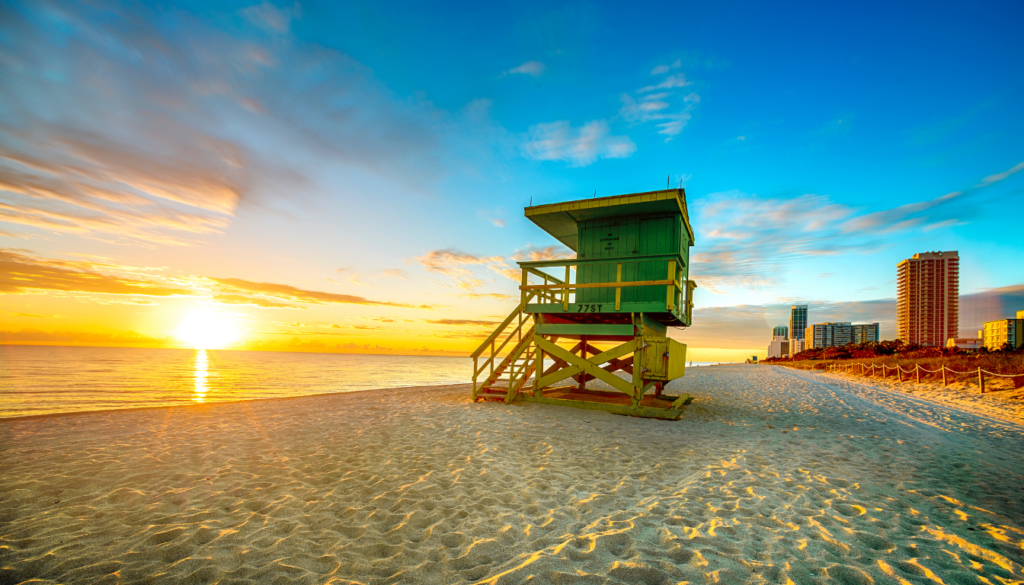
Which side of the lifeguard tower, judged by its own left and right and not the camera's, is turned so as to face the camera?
left
